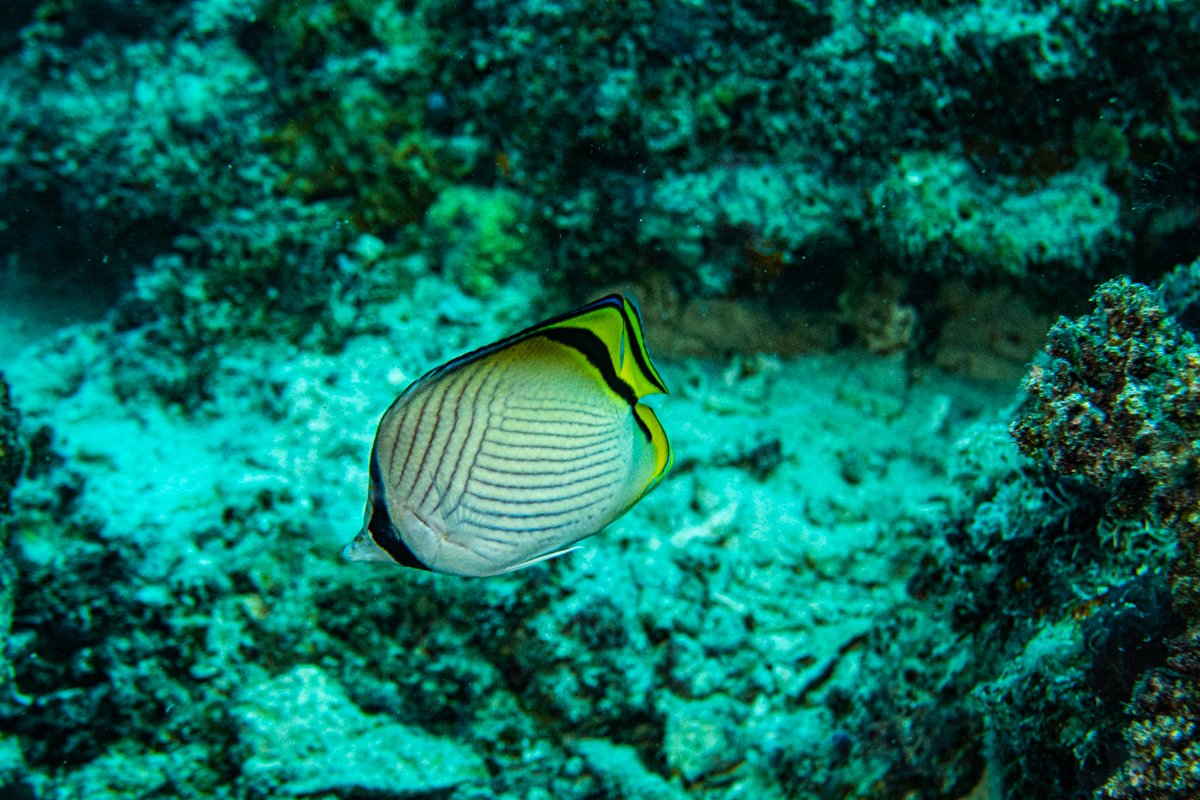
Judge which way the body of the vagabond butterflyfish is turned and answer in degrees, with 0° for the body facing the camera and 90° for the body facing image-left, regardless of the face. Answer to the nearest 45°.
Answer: approximately 90°

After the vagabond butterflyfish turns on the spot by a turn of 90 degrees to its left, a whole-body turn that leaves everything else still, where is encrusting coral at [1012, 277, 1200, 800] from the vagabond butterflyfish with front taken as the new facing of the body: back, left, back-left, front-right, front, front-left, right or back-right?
left
